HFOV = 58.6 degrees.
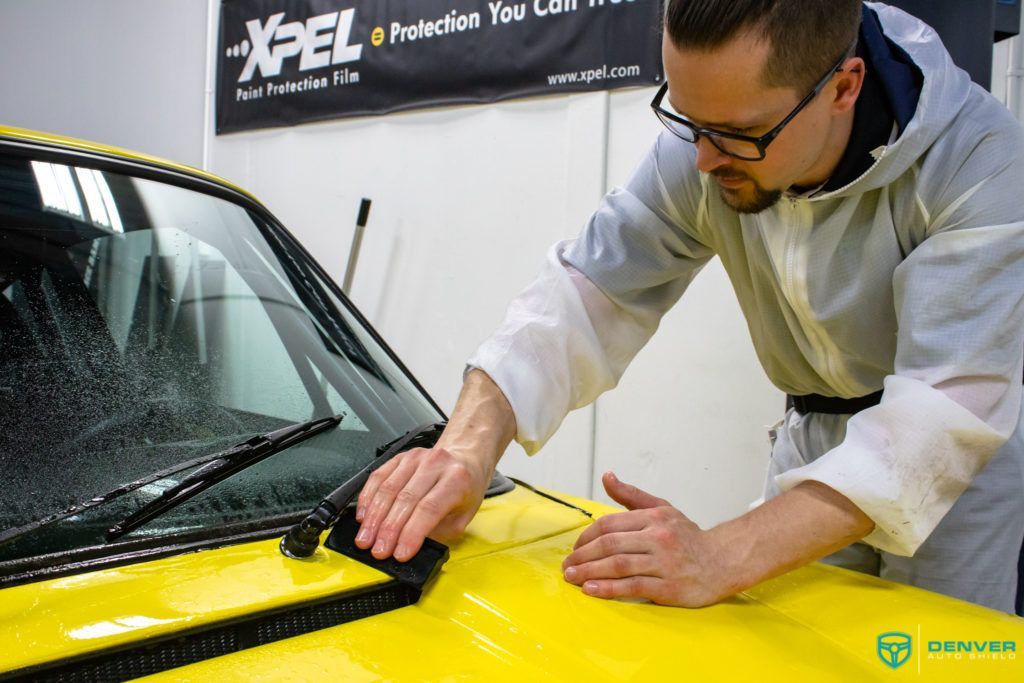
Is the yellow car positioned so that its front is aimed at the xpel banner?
no

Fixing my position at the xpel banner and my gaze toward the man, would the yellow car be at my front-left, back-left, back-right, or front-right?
front-right

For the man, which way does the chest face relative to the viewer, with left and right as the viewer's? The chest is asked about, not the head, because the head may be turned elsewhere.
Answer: facing the viewer and to the left of the viewer

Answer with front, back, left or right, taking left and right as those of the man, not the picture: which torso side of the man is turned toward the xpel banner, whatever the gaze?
right

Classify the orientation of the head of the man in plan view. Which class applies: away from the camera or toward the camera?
toward the camera

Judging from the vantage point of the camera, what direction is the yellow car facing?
facing the viewer and to the right of the viewer

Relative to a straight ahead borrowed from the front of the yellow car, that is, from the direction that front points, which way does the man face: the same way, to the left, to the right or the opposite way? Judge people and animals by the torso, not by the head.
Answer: to the right

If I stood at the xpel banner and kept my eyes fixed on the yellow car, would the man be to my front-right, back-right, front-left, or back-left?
front-left
